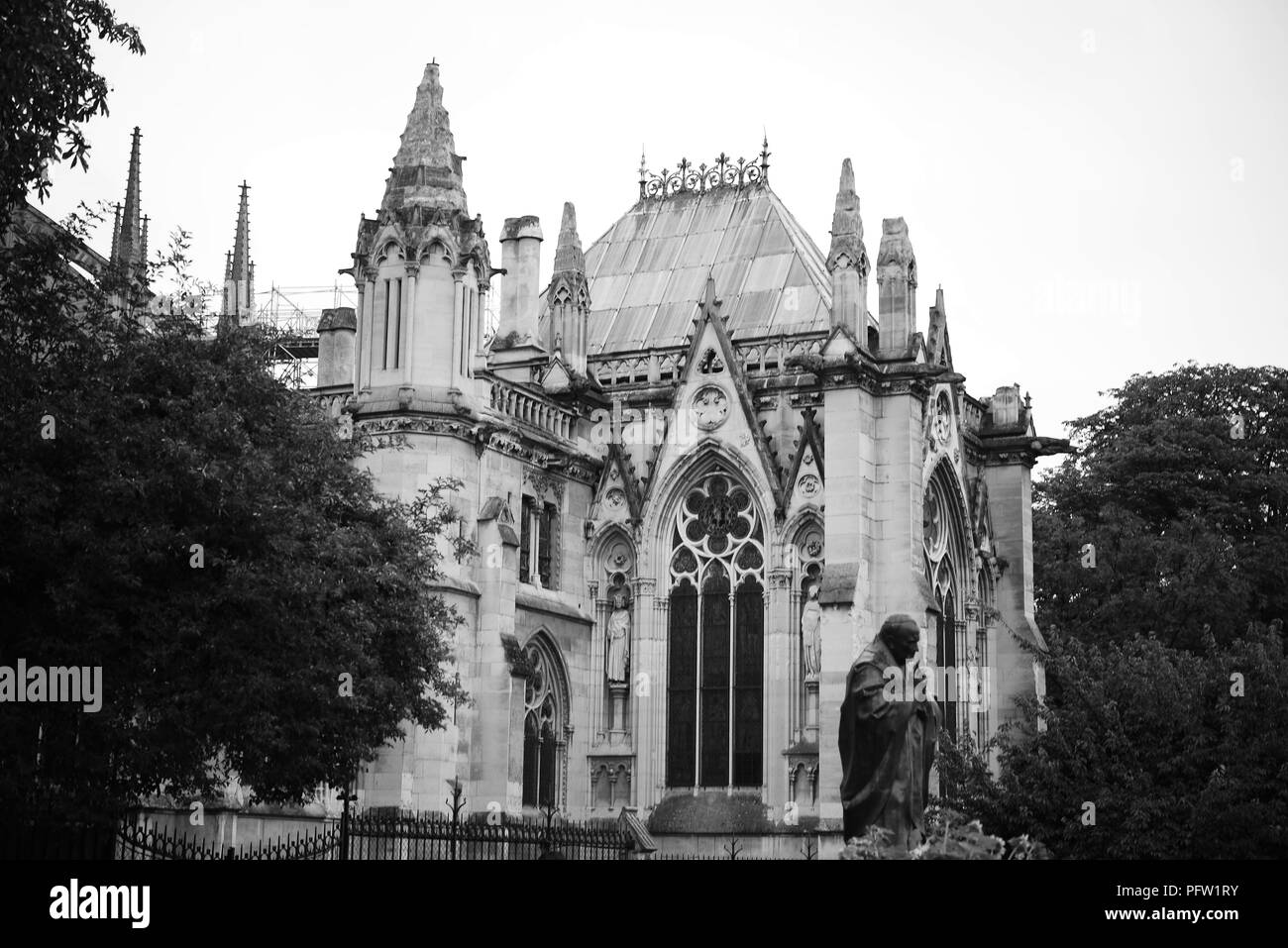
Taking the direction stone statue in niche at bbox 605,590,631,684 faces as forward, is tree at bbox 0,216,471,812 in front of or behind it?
in front

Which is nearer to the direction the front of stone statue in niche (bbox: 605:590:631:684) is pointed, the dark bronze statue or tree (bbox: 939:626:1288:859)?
the dark bronze statue

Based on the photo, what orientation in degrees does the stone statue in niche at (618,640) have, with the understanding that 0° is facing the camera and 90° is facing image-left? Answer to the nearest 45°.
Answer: approximately 0°

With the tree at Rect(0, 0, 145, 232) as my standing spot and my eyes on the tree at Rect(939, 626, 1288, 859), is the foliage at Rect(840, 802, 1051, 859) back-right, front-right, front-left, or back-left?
front-right

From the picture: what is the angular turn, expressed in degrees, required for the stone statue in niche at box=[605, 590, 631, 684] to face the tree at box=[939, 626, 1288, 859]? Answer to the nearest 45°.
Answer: approximately 45° to its left

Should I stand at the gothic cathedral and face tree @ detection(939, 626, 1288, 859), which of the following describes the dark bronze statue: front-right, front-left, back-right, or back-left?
front-right

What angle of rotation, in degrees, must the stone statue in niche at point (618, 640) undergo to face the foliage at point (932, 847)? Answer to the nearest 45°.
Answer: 0° — it already faces it

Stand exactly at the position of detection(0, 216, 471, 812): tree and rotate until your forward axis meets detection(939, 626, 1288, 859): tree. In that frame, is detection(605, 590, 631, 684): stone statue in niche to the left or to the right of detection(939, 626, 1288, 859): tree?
left

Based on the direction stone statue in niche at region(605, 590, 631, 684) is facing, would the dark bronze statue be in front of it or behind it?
in front

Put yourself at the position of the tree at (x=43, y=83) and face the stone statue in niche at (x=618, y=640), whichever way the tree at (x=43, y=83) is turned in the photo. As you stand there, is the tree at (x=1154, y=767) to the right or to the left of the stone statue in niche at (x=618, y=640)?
right

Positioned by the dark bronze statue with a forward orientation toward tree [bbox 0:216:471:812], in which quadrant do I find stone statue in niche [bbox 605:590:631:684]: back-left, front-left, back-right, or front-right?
front-right
